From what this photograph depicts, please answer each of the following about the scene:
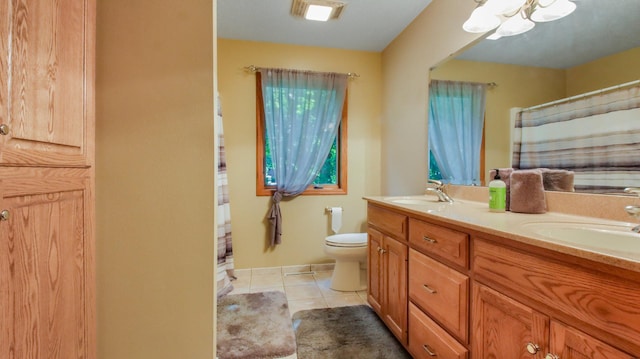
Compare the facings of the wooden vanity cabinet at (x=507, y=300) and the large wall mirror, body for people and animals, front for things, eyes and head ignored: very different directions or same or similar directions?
same or similar directions

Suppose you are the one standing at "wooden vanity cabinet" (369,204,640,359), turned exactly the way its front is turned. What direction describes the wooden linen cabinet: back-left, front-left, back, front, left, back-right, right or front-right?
front

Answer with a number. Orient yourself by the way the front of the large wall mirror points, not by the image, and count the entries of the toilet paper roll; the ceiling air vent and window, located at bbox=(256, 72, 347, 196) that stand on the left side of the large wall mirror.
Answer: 0

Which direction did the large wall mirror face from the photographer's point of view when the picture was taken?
facing the viewer and to the left of the viewer

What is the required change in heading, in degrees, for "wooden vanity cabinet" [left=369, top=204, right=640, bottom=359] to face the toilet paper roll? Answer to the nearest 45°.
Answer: approximately 90° to its right

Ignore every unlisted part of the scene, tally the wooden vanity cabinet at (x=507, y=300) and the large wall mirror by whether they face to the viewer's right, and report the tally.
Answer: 0

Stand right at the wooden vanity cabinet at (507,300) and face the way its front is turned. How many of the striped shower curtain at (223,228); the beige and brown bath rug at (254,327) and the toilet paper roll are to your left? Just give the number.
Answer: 0

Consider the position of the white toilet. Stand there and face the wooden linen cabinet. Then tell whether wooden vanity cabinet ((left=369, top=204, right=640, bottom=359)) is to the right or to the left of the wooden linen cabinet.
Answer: left
